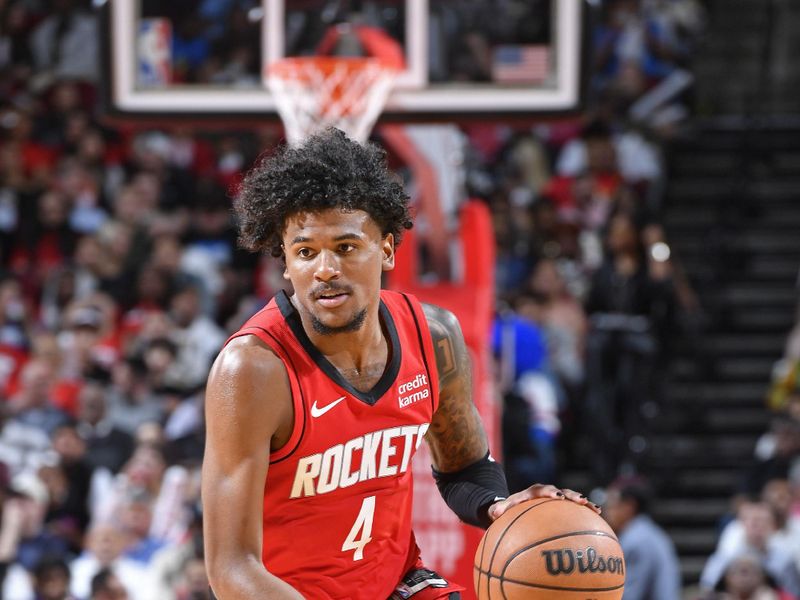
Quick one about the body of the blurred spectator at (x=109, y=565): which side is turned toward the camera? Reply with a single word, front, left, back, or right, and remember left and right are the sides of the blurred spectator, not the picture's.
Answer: front

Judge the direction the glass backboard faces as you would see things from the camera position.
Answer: facing the viewer

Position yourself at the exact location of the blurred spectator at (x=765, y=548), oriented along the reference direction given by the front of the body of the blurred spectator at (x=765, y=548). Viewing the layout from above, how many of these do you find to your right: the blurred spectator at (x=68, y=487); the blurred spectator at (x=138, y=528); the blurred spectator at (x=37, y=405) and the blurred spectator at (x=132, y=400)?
4

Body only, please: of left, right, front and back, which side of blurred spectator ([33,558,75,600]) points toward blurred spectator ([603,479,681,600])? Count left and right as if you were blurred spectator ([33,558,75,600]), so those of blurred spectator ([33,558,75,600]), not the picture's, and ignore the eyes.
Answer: left

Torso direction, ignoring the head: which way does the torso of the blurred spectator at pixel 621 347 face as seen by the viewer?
toward the camera

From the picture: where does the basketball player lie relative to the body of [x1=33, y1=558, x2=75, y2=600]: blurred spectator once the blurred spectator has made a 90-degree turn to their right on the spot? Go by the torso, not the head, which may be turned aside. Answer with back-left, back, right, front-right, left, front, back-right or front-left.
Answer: left
